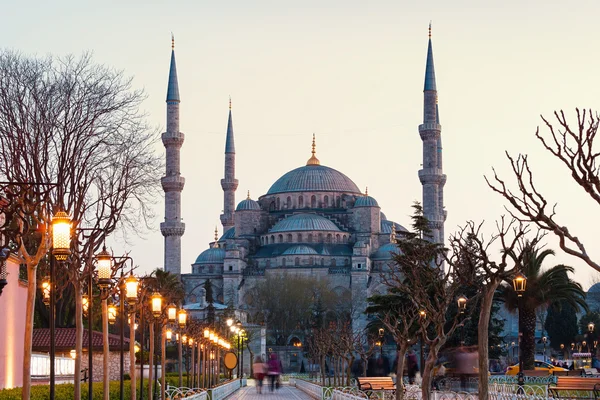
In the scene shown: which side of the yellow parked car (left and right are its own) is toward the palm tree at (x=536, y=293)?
right
